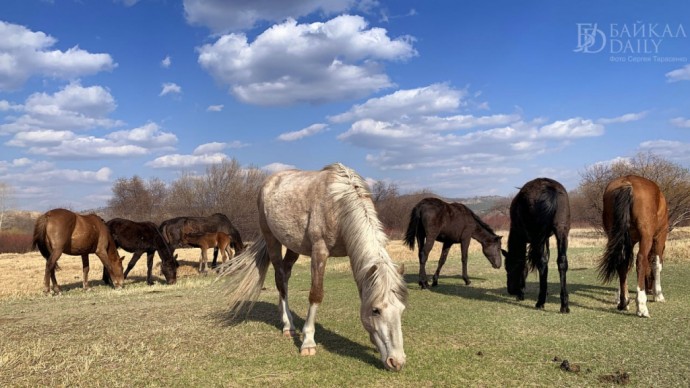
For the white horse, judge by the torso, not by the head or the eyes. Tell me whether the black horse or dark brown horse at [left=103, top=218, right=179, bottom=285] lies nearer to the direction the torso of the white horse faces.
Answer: the black horse

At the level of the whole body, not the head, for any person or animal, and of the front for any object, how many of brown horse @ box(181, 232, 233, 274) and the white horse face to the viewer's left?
1

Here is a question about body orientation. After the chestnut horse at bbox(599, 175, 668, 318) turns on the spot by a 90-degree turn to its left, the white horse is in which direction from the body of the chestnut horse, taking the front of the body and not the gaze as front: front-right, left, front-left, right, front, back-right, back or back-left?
left

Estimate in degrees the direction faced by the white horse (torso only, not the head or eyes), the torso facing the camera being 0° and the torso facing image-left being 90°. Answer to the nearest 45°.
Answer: approximately 315°

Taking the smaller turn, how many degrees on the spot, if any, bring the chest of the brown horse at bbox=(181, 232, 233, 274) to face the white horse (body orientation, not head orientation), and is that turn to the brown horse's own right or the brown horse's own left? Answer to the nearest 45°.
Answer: approximately 90° to the brown horse's own left

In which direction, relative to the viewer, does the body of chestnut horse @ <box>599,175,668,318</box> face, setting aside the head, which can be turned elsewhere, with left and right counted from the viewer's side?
facing away from the viewer and to the right of the viewer

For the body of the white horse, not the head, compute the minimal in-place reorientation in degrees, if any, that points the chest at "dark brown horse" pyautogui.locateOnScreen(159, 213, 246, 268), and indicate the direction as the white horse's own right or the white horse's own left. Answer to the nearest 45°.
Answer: approximately 135° to the white horse's own left

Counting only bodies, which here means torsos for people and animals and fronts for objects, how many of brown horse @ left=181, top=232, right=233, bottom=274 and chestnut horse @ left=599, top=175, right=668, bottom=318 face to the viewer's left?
1

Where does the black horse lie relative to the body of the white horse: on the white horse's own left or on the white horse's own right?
on the white horse's own left

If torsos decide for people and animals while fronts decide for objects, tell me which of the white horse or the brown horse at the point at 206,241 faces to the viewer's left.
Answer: the brown horse

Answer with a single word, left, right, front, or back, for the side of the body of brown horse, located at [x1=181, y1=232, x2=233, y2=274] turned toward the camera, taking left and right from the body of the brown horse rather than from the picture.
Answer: left

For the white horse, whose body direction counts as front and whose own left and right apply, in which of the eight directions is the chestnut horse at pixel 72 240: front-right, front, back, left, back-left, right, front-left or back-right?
back
